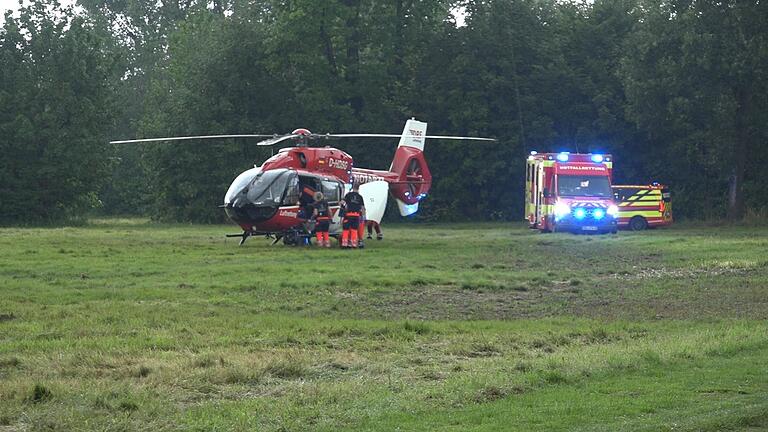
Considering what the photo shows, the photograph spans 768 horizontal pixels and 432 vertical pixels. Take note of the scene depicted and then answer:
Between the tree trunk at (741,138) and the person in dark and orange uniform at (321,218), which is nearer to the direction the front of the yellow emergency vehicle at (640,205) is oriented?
the person in dark and orange uniform

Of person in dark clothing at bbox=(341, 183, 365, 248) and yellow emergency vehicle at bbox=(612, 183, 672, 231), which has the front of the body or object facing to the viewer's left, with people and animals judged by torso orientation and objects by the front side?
the yellow emergency vehicle

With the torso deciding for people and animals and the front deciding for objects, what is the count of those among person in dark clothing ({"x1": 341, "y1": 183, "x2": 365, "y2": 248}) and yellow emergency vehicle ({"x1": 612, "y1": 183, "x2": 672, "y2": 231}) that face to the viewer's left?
1

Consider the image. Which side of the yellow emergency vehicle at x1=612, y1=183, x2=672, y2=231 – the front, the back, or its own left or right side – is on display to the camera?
left

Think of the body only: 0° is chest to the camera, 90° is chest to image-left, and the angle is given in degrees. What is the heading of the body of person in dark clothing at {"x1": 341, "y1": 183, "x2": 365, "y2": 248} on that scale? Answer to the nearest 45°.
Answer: approximately 180°

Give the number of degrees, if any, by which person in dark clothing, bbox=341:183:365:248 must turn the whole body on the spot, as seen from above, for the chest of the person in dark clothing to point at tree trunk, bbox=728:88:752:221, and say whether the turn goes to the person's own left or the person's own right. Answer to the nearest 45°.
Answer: approximately 45° to the person's own right

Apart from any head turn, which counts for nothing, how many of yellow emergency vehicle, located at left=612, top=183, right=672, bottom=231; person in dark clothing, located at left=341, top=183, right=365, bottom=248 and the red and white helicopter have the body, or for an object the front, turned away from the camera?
1

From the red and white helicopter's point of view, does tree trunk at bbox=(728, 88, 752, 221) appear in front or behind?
behind

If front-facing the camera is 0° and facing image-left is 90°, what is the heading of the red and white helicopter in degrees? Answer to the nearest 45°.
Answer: approximately 45°

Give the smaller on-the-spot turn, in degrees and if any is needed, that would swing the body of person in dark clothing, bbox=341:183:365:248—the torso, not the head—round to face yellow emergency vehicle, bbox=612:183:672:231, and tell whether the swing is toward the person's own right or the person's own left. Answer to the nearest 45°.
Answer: approximately 45° to the person's own right

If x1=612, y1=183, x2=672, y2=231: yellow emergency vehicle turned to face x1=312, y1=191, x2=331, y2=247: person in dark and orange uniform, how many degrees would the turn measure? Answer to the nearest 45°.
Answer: approximately 45° to its left

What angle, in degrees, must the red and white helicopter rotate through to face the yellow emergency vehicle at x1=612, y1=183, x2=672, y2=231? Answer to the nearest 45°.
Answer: approximately 180°

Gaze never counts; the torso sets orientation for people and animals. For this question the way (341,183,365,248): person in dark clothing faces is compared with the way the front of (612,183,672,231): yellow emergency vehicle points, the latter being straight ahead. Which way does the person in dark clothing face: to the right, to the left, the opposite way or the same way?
to the right
